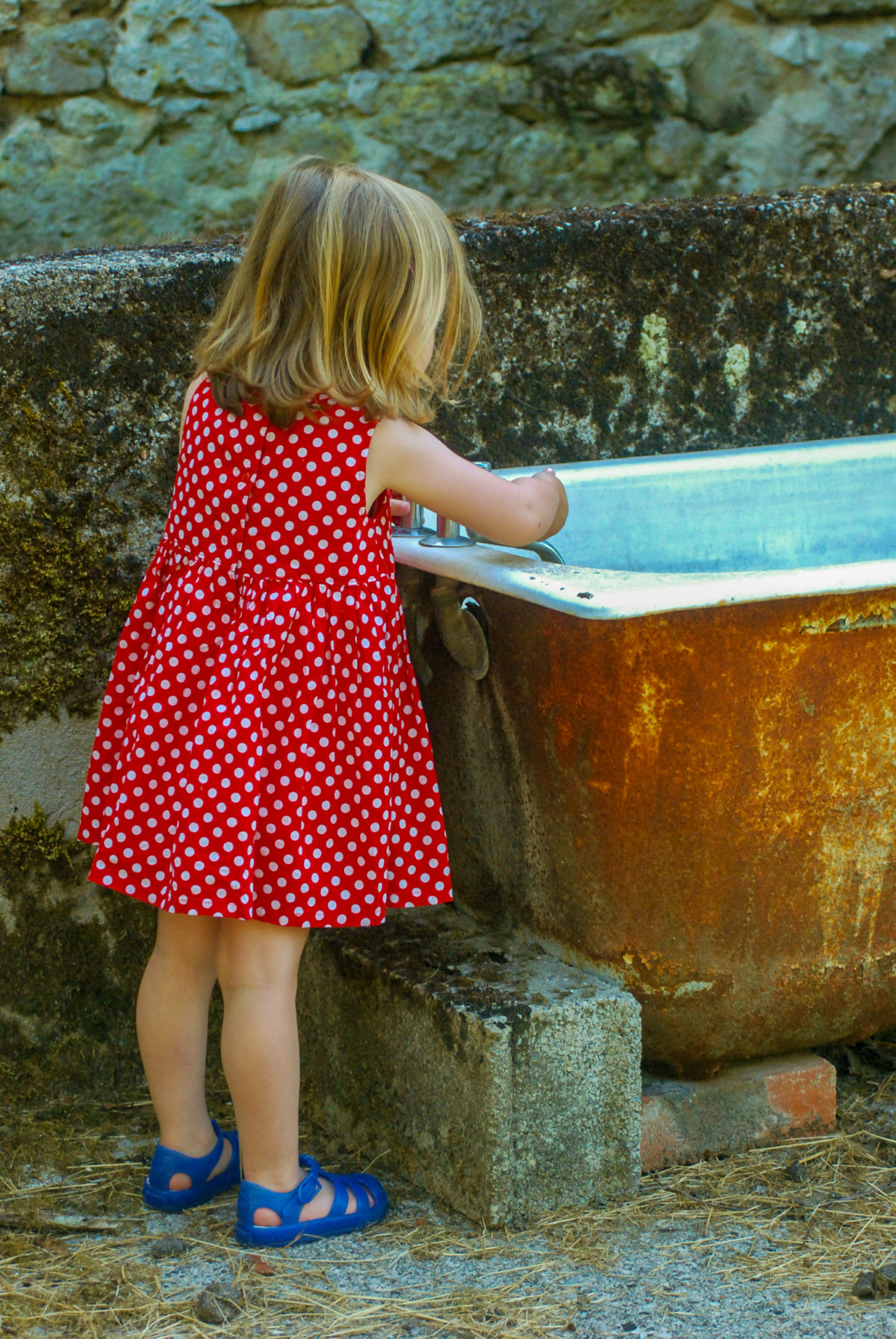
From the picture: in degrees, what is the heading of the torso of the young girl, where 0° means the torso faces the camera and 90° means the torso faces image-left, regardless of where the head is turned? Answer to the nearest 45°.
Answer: approximately 225°

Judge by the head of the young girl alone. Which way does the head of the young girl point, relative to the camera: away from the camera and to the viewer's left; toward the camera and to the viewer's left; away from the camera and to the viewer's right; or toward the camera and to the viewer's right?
away from the camera and to the viewer's right
